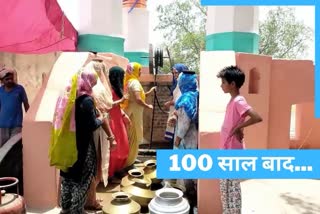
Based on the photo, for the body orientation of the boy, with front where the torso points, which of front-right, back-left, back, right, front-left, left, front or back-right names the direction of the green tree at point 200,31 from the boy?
right

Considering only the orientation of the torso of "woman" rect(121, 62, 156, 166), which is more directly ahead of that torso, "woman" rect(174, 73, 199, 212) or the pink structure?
the woman

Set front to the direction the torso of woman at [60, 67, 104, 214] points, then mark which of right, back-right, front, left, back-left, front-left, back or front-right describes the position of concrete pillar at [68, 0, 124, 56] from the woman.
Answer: front-left

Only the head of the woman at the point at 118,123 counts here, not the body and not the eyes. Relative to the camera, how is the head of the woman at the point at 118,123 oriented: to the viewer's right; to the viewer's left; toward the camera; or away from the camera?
away from the camera

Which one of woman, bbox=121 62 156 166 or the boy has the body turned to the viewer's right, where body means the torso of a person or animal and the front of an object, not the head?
the woman

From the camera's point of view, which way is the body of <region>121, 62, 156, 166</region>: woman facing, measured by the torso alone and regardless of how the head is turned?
to the viewer's right

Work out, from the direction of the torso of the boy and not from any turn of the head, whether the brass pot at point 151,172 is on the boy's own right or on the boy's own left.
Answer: on the boy's own right

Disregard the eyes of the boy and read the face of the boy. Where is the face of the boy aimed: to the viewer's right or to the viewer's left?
to the viewer's left

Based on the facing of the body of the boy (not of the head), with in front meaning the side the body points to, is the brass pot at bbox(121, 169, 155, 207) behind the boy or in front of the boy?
in front
